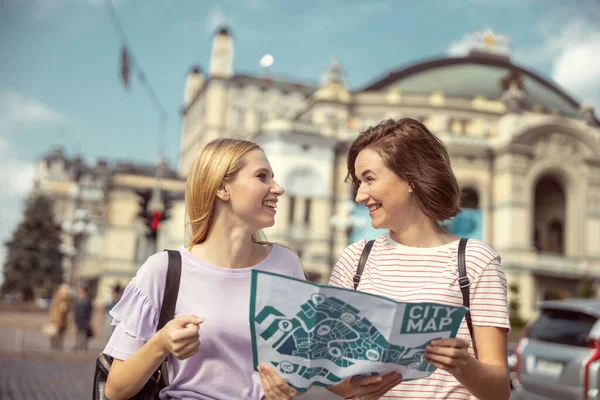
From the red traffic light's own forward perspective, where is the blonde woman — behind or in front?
in front

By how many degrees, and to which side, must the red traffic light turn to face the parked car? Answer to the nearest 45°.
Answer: approximately 45° to its left

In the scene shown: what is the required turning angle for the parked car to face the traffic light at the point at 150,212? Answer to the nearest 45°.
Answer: approximately 90° to its left

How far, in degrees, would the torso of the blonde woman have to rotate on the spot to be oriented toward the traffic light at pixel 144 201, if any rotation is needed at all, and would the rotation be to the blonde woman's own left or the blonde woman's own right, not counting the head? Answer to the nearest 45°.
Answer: approximately 135° to the blonde woman's own left

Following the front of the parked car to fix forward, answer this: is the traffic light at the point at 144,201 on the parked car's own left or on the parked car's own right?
on the parked car's own left

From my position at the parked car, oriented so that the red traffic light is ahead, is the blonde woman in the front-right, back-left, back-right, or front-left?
back-left

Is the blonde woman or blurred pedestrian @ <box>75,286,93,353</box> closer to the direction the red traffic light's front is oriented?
the blonde woman

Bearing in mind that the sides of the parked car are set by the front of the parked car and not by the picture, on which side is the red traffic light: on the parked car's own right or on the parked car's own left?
on the parked car's own left

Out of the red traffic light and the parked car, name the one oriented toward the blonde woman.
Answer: the red traffic light

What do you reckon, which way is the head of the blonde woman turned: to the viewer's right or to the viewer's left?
to the viewer's right

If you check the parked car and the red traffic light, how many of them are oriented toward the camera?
1

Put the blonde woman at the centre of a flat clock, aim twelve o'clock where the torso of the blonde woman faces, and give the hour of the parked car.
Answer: The parked car is roughly at 9 o'clock from the blonde woman.
